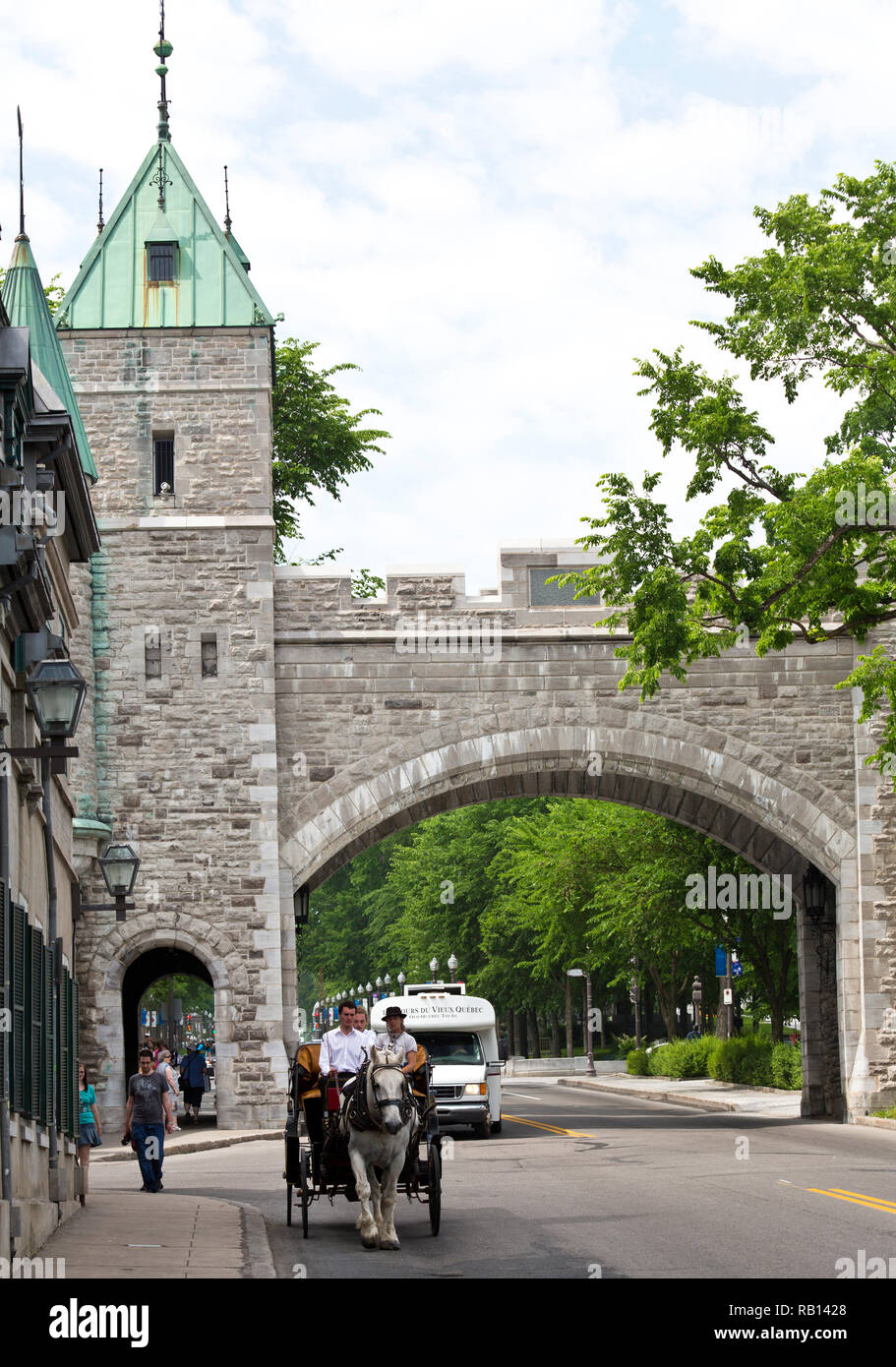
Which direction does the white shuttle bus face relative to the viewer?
toward the camera

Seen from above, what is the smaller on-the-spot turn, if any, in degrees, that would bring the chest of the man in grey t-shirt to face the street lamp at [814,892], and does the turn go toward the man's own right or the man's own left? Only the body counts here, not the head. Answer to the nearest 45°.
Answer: approximately 135° to the man's own left

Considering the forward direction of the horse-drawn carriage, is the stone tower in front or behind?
behind

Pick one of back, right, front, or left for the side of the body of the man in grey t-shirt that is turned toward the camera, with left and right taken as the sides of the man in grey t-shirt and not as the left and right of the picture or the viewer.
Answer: front

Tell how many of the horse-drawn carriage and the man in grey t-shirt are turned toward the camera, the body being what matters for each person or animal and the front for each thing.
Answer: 2

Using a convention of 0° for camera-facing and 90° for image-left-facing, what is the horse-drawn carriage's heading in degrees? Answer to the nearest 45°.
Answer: approximately 0°

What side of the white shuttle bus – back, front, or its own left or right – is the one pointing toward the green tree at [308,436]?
back

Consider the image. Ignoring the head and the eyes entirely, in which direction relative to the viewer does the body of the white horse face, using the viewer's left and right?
facing the viewer

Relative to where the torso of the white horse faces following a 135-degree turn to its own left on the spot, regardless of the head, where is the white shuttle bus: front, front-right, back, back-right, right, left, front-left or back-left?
front-left

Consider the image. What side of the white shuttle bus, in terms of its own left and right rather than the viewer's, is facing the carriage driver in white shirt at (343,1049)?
front

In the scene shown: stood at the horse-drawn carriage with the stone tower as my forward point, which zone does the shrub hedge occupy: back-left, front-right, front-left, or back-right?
front-right

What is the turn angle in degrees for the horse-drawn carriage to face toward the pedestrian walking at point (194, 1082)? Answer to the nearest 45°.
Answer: approximately 180°
